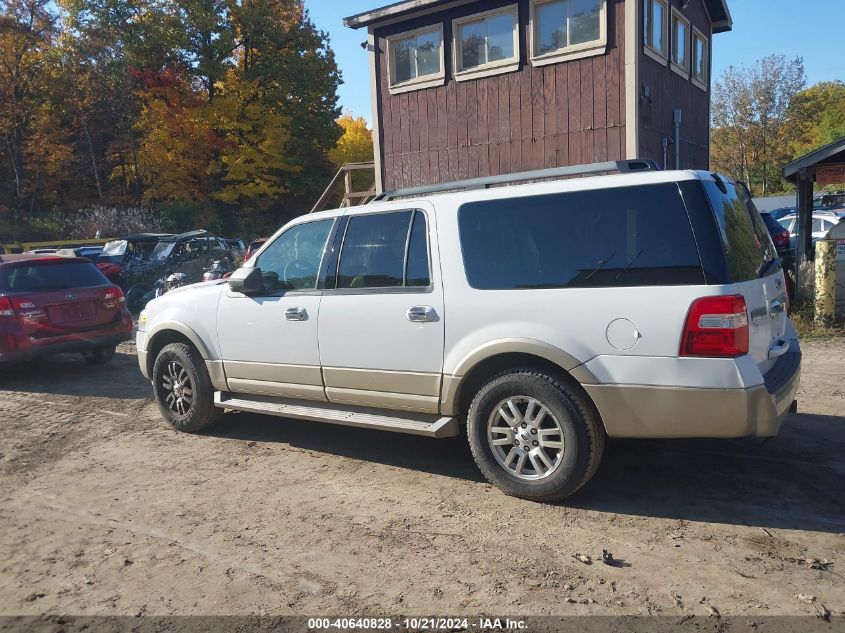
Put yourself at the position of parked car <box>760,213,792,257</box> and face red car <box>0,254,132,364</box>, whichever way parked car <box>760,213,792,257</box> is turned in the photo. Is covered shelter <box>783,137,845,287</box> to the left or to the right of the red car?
left

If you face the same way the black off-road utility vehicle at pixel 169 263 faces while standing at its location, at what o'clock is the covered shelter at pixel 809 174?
The covered shelter is roughly at 9 o'clock from the black off-road utility vehicle.

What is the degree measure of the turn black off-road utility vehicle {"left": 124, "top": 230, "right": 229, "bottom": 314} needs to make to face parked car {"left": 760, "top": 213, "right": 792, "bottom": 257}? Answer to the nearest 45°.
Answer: approximately 90° to its left

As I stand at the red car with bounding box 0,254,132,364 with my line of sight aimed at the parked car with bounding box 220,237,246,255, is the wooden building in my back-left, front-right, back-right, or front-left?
front-right

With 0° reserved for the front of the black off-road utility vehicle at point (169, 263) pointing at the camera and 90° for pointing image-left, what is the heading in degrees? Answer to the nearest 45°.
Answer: approximately 45°

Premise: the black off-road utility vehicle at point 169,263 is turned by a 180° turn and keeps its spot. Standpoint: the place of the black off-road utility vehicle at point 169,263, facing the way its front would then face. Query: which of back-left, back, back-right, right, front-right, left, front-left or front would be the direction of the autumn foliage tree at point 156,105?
front-left

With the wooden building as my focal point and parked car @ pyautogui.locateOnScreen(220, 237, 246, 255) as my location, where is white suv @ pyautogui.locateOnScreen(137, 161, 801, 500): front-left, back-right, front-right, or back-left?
front-right

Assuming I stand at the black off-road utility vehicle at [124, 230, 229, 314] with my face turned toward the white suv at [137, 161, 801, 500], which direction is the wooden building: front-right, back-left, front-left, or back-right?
front-left

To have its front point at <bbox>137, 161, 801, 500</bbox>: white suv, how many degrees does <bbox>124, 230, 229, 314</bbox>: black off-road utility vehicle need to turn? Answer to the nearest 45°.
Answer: approximately 45° to its left

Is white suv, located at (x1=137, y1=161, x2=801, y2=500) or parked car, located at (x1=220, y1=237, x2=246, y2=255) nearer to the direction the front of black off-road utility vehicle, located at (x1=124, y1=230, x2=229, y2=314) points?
the white suv

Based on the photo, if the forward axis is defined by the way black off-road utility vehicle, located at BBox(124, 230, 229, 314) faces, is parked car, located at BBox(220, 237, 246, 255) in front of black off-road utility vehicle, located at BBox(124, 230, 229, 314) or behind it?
behind

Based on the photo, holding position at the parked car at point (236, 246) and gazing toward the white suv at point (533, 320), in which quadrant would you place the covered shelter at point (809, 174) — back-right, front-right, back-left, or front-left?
front-left

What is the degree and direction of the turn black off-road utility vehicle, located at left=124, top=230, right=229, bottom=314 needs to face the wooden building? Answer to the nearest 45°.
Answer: approximately 90° to its left
